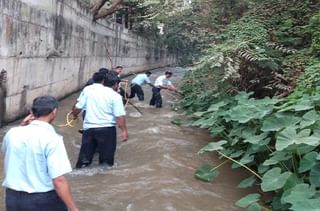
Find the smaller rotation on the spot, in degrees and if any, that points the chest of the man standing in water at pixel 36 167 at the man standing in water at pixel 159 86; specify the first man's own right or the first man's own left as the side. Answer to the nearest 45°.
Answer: approximately 45° to the first man's own left

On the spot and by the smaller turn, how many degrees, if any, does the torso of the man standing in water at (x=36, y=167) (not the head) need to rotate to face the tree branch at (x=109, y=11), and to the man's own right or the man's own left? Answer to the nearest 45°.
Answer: approximately 45° to the man's own left

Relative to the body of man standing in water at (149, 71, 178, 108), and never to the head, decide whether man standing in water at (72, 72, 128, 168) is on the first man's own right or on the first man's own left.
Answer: on the first man's own right

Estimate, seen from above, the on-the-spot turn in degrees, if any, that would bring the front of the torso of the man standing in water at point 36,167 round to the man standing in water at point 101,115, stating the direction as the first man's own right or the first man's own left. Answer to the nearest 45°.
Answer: approximately 45° to the first man's own left

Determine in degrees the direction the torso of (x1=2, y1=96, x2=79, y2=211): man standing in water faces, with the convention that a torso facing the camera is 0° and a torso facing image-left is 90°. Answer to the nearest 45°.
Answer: approximately 225°
